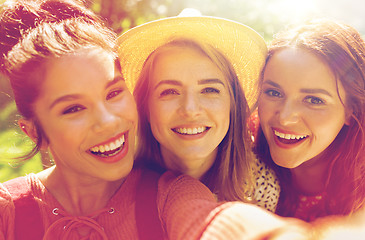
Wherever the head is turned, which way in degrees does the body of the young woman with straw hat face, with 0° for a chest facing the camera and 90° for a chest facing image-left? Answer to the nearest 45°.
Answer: approximately 0°
